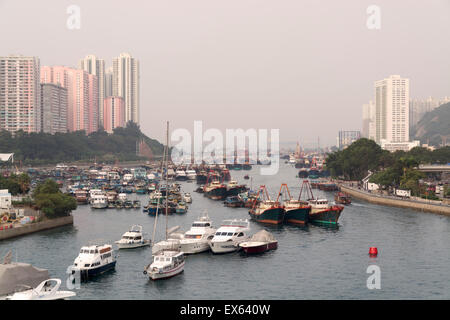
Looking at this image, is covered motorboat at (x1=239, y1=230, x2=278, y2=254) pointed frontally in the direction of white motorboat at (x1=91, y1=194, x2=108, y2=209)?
no

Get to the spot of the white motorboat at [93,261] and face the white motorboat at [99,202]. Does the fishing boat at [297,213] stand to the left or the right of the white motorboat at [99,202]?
right

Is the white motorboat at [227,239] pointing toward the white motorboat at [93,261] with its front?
yes

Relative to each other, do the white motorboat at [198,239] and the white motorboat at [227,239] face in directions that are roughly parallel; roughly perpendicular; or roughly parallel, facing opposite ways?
roughly parallel

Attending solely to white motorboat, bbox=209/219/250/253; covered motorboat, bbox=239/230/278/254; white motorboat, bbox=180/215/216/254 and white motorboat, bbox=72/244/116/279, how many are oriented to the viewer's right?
0

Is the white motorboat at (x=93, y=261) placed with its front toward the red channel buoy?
no

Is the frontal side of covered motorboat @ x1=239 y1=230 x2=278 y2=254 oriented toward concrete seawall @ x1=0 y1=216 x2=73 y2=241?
no

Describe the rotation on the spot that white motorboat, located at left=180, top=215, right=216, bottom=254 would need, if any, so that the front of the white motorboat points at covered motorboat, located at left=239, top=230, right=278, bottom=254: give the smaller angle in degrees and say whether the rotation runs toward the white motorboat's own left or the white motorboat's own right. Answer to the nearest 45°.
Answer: approximately 135° to the white motorboat's own left

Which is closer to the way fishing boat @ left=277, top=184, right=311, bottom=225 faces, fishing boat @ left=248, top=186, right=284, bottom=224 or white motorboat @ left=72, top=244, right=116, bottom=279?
the white motorboat

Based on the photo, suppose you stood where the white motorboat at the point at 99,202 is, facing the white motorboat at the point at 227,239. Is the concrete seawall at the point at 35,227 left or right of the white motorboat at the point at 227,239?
right

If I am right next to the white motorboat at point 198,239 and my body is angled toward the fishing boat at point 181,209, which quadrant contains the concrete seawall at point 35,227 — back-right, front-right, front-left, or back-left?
front-left

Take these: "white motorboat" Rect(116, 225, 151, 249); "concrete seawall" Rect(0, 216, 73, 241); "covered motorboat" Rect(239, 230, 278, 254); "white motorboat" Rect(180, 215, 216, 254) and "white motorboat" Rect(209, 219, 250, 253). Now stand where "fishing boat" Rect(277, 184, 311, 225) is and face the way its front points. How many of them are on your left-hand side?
0

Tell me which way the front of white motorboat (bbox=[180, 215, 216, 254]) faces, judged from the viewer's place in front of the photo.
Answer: facing the viewer and to the left of the viewer

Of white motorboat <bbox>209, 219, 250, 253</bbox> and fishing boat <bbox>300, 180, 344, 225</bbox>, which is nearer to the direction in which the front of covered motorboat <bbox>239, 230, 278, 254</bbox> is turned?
the white motorboat

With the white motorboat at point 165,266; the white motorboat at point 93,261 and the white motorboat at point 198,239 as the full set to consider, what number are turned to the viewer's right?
0
